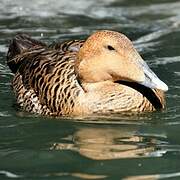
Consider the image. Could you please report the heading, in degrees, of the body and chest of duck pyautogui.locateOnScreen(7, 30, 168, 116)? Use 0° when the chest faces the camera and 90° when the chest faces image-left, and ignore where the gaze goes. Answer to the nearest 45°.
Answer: approximately 315°
